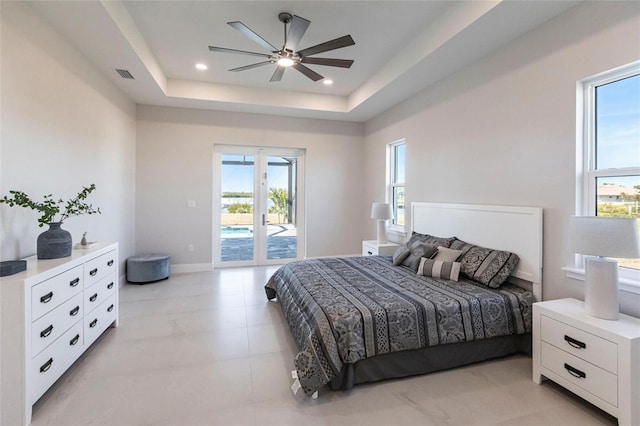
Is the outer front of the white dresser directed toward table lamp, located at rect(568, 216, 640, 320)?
yes

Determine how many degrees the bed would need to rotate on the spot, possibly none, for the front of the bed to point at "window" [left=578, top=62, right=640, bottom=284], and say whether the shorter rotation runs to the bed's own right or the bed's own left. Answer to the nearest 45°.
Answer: approximately 135° to the bed's own left

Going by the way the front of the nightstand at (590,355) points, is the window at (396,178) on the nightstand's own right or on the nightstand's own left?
on the nightstand's own right

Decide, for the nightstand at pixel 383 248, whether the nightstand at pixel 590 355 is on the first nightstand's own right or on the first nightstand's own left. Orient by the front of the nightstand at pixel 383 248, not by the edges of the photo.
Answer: on the first nightstand's own left

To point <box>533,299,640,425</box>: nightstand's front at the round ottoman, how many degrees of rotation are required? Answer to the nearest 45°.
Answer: approximately 45° to its right

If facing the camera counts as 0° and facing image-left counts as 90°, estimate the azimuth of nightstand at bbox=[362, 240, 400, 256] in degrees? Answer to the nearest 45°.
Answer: approximately 45°

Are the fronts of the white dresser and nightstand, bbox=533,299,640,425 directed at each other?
yes

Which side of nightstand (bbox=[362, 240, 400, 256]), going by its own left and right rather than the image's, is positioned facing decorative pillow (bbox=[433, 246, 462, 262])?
left

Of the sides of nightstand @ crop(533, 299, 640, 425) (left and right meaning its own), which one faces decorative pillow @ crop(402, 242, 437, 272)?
right

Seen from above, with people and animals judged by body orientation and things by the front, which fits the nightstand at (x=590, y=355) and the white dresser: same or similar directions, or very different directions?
very different directions

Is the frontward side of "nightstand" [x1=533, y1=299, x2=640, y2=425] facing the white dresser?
yes
